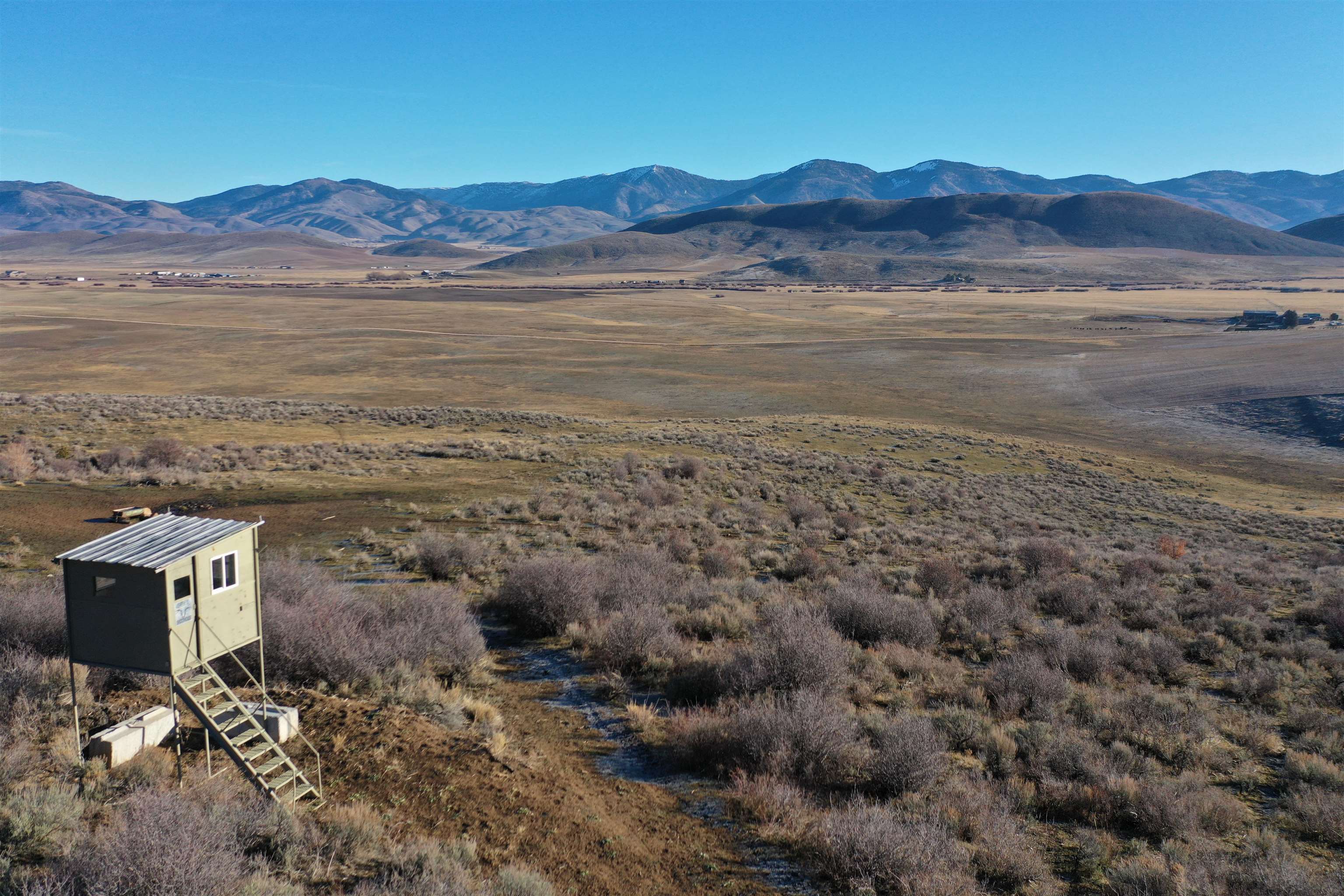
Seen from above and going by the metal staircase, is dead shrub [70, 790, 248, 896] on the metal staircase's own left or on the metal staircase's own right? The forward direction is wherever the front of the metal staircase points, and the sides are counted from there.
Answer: on the metal staircase's own right

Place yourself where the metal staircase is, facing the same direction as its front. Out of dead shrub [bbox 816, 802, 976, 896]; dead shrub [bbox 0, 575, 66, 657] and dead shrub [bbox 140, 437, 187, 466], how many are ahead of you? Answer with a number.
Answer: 1

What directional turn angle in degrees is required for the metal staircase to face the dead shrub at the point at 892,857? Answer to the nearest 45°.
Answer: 0° — it already faces it

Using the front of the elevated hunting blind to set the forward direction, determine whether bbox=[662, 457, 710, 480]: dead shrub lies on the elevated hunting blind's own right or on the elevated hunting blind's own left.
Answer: on the elevated hunting blind's own left

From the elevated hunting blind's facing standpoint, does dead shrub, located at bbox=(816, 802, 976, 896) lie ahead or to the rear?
ahead

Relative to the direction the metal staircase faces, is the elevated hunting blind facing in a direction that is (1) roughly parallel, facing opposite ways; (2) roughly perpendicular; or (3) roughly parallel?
roughly parallel

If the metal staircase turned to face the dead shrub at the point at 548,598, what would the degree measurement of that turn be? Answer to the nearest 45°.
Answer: approximately 90° to its left

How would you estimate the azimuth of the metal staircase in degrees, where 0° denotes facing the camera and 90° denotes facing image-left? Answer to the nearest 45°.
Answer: approximately 315°

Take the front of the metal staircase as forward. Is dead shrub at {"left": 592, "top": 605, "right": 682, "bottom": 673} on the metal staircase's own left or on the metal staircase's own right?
on the metal staircase's own left
